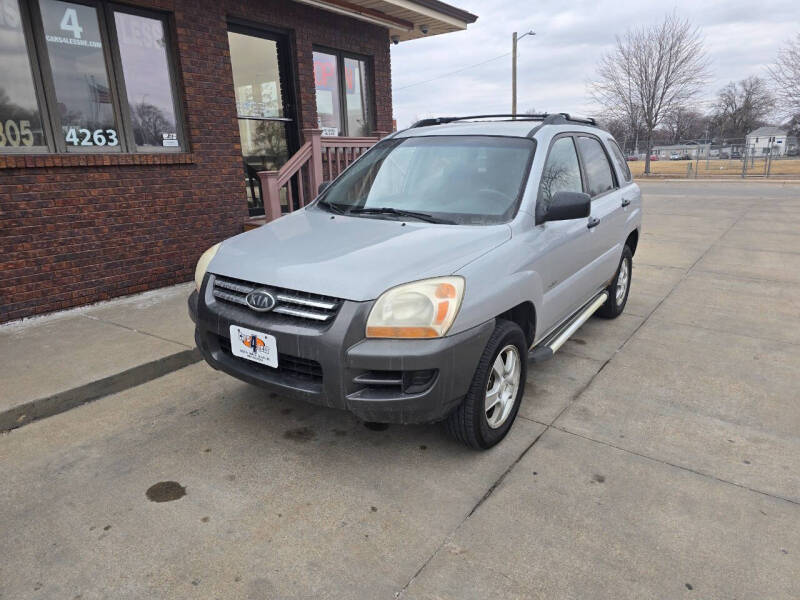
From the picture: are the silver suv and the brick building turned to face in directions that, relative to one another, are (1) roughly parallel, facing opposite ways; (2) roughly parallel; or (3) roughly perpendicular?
roughly perpendicular

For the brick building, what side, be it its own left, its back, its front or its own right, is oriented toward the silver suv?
front

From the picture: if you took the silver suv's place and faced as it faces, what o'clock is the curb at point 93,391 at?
The curb is roughly at 2 o'clock from the silver suv.

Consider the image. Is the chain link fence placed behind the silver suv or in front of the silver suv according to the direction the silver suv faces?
behind

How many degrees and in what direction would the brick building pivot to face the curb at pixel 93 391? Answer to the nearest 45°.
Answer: approximately 45° to its right

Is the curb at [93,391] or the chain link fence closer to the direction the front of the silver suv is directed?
the curb

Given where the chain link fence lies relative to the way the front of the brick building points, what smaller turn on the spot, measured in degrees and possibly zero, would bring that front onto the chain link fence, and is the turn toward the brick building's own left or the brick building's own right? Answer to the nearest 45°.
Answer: approximately 90° to the brick building's own left

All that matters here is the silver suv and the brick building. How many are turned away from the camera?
0

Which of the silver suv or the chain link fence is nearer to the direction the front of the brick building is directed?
the silver suv

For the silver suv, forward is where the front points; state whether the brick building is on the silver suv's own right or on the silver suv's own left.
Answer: on the silver suv's own right

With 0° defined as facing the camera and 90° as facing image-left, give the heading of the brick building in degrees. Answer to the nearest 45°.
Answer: approximately 315°

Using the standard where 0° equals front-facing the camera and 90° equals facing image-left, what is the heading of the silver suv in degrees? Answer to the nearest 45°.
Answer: approximately 45°
